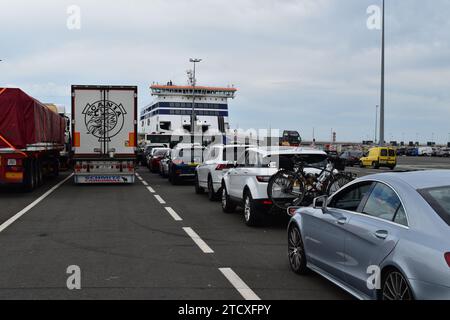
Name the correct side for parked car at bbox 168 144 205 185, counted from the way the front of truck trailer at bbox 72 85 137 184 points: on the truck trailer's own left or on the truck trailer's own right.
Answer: on the truck trailer's own right

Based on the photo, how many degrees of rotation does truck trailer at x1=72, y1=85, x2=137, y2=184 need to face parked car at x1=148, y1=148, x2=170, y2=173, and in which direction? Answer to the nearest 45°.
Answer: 0° — it already faces it

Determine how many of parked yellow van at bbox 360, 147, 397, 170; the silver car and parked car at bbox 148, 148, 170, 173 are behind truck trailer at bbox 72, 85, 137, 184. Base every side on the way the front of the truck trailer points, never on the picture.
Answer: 1

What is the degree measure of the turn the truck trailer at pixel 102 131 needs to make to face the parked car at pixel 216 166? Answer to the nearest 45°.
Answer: approximately 135° to its right

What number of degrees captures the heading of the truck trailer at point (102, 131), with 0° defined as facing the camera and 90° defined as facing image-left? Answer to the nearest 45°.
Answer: approximately 180°

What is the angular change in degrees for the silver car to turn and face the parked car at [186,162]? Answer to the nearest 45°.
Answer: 0° — it already faces it

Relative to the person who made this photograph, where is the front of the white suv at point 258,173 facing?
facing away from the viewer and to the left of the viewer

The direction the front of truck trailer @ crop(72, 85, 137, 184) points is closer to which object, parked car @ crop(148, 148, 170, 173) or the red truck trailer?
the parked car

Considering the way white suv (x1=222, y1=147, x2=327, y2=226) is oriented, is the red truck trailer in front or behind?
in front

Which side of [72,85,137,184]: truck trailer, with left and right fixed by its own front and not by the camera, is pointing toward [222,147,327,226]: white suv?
back

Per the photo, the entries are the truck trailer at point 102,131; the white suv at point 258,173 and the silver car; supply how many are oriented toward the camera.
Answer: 0

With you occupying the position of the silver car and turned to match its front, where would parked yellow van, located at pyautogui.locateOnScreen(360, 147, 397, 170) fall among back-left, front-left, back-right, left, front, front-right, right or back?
front-right

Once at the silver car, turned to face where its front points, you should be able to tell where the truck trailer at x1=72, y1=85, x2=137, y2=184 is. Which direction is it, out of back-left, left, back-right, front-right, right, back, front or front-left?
front

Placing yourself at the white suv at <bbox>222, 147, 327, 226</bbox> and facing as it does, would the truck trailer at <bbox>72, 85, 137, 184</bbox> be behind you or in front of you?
in front
